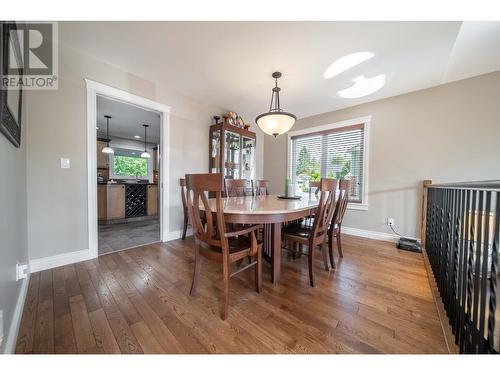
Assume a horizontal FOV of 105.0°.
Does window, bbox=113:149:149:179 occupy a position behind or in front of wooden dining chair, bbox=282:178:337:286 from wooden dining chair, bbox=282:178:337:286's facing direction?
in front

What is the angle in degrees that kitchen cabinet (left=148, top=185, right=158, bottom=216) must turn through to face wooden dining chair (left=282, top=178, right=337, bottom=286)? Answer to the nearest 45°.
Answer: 0° — it already faces it

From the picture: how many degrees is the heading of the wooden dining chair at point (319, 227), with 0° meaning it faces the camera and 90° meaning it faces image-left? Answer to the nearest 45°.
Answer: approximately 135°

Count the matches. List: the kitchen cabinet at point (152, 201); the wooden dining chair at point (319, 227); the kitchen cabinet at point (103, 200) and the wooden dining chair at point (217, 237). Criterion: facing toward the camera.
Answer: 2

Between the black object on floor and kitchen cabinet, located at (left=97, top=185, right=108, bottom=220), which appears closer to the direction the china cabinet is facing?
the black object on floor

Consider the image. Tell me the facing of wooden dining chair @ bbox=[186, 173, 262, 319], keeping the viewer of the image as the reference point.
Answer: facing away from the viewer and to the right of the viewer

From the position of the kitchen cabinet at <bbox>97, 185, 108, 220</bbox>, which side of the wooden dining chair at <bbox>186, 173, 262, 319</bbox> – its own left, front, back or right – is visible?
left

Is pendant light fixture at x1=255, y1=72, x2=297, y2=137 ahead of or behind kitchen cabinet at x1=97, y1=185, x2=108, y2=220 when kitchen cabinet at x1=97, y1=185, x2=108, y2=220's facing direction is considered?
ahead

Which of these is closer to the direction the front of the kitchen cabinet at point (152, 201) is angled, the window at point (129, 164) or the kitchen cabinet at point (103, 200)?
the kitchen cabinet

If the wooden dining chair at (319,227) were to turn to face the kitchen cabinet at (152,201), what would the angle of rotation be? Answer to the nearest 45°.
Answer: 0° — it already faces it
